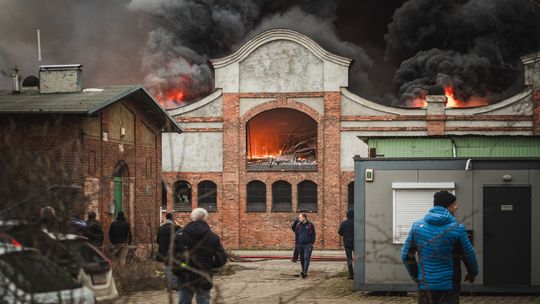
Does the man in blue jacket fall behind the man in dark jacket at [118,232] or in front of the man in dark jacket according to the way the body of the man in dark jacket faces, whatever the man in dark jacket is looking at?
behind

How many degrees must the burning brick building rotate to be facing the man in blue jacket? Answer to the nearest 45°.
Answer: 0° — it already faces them

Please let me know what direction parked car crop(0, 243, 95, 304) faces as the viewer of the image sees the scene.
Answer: facing away from the viewer and to the left of the viewer

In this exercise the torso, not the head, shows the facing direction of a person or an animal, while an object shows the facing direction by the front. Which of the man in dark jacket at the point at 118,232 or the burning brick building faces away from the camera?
the man in dark jacket

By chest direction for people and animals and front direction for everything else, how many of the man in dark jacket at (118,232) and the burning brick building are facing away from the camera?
1

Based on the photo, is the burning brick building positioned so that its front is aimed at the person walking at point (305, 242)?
yes

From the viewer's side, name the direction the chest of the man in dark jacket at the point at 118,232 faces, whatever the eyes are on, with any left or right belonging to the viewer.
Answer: facing away from the viewer
